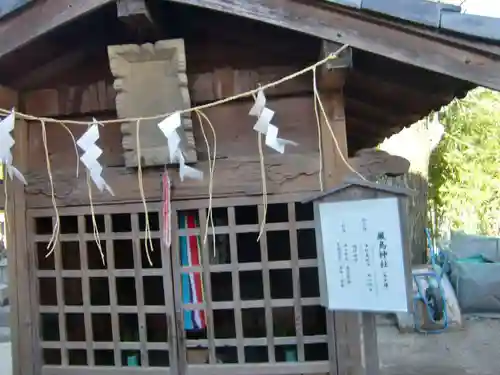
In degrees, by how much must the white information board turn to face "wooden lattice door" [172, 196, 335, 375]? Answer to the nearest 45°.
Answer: approximately 135° to its right

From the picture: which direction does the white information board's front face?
toward the camera

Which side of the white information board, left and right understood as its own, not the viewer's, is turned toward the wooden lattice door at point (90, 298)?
right

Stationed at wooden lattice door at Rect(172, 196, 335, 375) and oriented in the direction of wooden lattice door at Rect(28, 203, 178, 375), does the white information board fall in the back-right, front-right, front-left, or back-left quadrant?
back-left

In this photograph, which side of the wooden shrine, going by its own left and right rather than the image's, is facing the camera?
front
